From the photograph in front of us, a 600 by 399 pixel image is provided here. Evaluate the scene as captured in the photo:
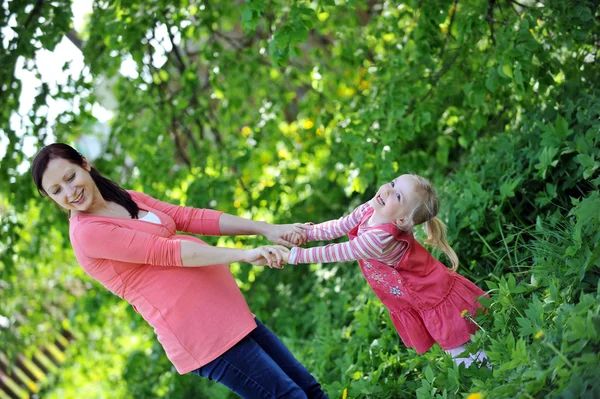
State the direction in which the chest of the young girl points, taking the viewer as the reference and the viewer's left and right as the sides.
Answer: facing to the left of the viewer

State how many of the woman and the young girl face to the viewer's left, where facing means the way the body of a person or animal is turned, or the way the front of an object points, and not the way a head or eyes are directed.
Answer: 1

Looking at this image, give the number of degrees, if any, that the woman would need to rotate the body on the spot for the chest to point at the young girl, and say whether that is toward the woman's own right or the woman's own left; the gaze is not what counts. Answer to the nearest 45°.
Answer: approximately 45° to the woman's own left

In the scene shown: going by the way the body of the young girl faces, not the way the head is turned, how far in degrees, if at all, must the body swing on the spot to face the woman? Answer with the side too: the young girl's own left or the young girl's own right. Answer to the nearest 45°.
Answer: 0° — they already face them

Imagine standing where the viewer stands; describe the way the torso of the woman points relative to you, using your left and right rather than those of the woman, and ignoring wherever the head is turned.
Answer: facing the viewer and to the right of the viewer

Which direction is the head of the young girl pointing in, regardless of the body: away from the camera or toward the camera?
toward the camera
